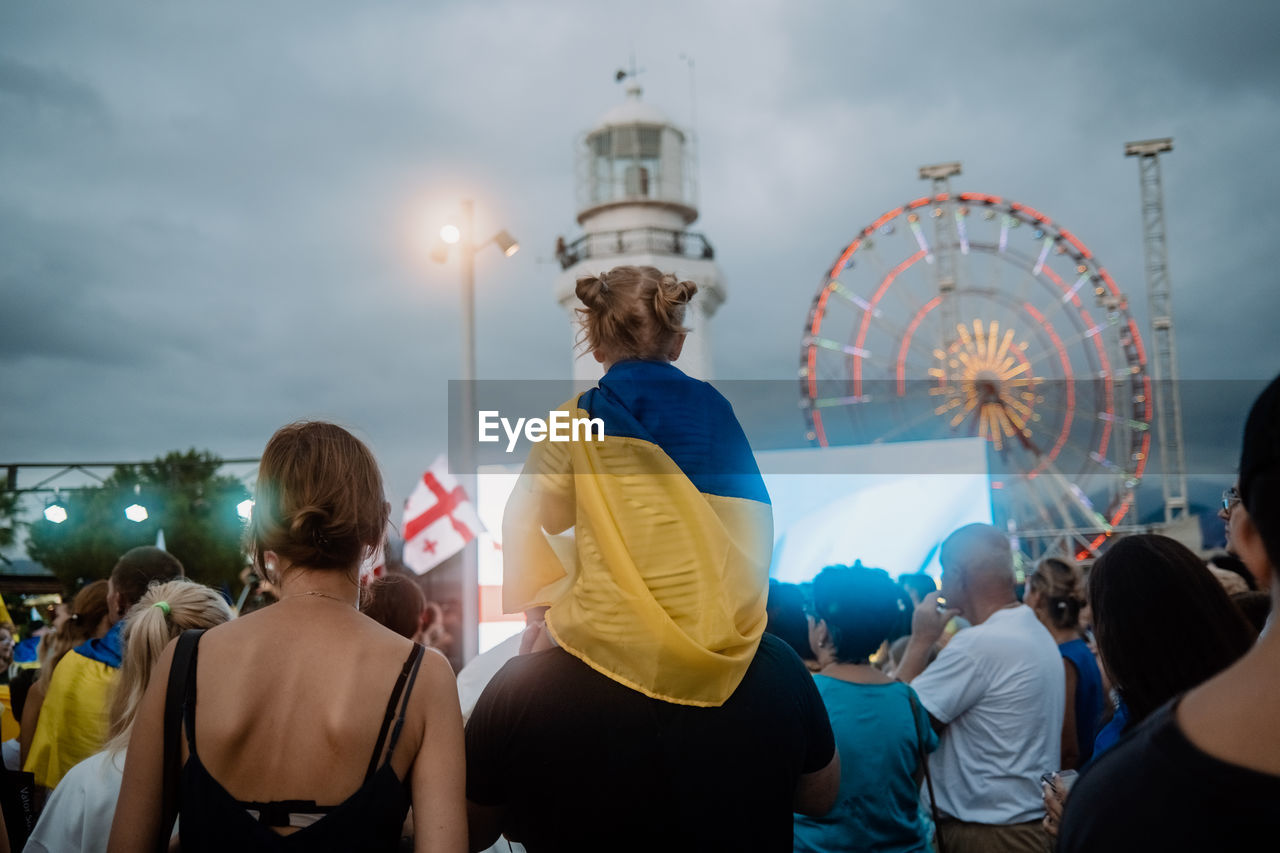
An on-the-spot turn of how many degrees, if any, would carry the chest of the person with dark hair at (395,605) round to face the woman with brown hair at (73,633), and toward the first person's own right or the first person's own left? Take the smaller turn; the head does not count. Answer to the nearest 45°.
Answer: approximately 45° to the first person's own left

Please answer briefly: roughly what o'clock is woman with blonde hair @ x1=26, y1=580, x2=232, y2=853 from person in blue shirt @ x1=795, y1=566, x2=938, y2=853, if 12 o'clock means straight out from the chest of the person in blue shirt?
The woman with blonde hair is roughly at 10 o'clock from the person in blue shirt.

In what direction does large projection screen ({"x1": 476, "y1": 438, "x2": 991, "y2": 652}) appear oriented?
toward the camera

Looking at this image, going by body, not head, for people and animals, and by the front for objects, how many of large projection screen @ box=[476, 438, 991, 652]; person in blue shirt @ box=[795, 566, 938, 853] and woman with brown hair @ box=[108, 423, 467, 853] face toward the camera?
1

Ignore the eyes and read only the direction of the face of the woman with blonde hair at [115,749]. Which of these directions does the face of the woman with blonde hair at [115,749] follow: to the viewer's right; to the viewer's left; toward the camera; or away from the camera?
away from the camera

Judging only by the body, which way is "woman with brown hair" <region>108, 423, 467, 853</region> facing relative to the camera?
away from the camera

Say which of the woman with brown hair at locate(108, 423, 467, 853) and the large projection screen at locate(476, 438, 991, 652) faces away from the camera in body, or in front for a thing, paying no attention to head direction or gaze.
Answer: the woman with brown hair

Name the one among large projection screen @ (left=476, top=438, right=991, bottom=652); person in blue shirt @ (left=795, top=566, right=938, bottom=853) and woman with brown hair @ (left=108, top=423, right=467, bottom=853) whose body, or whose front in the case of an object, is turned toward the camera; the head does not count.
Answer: the large projection screen

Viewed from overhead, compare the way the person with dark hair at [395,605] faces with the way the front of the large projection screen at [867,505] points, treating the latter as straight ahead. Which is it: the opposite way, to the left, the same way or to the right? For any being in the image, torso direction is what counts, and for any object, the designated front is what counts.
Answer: the opposite way

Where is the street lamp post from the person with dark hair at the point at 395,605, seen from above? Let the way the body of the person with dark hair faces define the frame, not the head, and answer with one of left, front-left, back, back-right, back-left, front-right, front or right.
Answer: front

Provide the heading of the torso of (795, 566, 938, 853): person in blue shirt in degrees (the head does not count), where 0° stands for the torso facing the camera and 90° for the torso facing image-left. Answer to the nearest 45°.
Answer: approximately 135°

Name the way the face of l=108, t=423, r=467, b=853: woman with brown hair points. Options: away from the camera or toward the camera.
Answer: away from the camera

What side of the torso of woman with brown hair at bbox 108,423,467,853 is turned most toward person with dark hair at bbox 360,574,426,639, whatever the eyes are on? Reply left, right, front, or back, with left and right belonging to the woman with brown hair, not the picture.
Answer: front

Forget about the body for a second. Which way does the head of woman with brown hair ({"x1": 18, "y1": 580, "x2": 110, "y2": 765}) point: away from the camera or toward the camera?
away from the camera

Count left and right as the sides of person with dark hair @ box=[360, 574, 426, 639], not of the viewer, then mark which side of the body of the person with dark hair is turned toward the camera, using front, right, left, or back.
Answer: back

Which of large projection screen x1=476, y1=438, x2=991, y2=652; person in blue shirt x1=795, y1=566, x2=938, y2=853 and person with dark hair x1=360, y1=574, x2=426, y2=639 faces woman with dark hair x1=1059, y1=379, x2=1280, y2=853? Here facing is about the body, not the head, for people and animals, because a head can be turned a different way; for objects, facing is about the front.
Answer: the large projection screen
